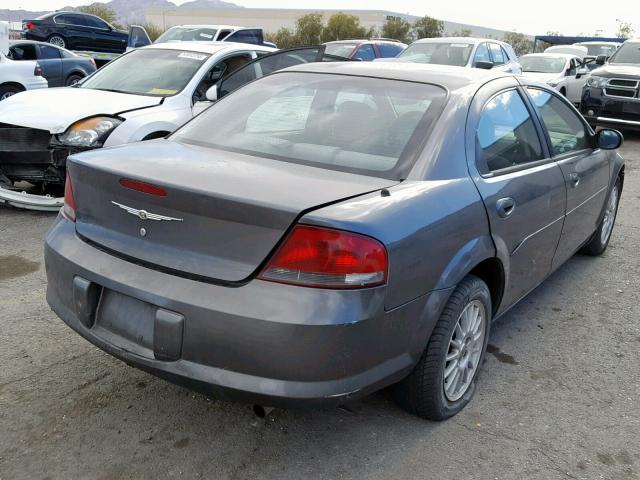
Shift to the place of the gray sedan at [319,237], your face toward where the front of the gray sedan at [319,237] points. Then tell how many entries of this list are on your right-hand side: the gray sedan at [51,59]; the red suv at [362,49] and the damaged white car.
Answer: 0

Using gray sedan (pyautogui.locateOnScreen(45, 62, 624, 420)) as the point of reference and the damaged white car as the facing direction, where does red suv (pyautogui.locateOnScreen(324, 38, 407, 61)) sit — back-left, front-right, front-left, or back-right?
front-right

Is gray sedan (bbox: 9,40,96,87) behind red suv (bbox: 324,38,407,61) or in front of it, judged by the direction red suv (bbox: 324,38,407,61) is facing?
in front

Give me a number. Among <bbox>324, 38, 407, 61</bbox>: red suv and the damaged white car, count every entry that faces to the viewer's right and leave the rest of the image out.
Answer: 0

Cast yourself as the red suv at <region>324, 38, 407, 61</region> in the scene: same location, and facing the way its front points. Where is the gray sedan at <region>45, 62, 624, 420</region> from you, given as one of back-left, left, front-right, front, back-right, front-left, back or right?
front-left

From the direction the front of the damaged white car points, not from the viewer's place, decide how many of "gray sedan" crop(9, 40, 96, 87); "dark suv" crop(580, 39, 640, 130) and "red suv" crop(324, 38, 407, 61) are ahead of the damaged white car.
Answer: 0

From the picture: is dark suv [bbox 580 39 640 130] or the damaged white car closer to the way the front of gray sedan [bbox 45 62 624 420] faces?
the dark suv

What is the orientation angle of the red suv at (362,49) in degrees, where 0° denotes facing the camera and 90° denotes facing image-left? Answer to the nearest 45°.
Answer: approximately 45°

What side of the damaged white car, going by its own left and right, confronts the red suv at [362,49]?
back

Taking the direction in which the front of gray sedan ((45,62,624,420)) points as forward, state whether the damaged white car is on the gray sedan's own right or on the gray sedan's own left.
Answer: on the gray sedan's own left

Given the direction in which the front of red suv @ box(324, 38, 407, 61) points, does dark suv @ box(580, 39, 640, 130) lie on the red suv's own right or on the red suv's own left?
on the red suv's own left

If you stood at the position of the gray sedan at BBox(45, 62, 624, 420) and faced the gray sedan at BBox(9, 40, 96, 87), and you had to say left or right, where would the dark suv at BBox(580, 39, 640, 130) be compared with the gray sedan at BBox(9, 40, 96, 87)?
right

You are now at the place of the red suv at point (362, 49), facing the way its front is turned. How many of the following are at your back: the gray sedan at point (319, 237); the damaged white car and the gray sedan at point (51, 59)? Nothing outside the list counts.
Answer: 0

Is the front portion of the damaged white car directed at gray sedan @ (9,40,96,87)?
no

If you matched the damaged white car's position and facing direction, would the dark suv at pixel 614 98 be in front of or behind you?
behind

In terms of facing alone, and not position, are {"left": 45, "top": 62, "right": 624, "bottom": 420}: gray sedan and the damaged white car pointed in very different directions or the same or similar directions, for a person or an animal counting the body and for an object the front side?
very different directions

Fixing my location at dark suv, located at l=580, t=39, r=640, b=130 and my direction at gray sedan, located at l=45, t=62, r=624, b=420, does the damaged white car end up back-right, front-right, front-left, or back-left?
front-right

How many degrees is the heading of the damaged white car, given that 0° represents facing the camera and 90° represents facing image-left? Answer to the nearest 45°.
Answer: approximately 45°

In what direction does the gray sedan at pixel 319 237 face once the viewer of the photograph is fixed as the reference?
facing away from the viewer and to the right of the viewer
